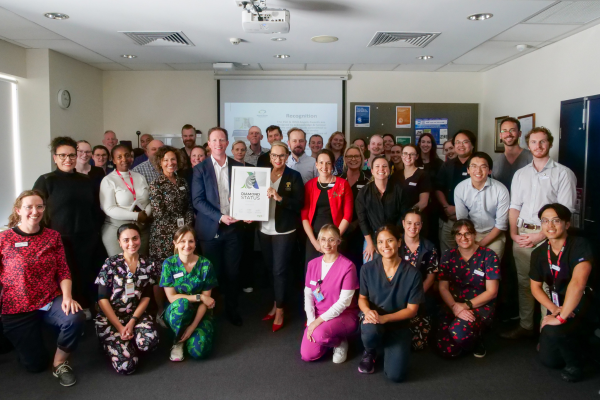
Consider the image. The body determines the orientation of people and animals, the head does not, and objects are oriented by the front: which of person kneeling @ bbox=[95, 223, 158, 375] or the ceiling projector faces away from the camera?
the ceiling projector

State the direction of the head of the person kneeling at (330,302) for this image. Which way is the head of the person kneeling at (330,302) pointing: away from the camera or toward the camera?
toward the camera

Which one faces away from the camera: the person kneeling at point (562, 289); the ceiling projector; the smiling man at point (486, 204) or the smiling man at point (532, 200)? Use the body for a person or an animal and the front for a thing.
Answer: the ceiling projector

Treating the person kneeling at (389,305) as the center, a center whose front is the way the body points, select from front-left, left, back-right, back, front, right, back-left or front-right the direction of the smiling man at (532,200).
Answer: back-left

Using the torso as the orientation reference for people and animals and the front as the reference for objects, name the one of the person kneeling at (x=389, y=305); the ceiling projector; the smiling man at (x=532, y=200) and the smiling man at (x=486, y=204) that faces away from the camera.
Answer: the ceiling projector

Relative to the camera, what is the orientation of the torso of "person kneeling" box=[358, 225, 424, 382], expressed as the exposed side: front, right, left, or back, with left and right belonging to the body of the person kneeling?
front

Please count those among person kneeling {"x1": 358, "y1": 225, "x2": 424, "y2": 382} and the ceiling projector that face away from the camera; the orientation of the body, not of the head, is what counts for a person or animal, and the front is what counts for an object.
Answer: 1

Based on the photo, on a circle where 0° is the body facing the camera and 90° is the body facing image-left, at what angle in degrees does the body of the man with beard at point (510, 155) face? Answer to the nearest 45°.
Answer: approximately 0°

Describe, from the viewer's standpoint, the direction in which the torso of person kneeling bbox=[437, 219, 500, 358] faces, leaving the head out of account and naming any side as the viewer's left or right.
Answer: facing the viewer

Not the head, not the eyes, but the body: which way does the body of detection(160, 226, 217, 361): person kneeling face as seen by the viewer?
toward the camera

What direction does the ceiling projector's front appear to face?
away from the camera

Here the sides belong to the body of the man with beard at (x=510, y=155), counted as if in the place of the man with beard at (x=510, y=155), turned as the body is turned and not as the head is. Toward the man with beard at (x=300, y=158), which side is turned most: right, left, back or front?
right

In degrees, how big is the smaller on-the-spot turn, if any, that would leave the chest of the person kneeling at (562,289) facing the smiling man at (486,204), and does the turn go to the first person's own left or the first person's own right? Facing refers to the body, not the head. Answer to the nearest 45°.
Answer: approximately 90° to the first person's own right
